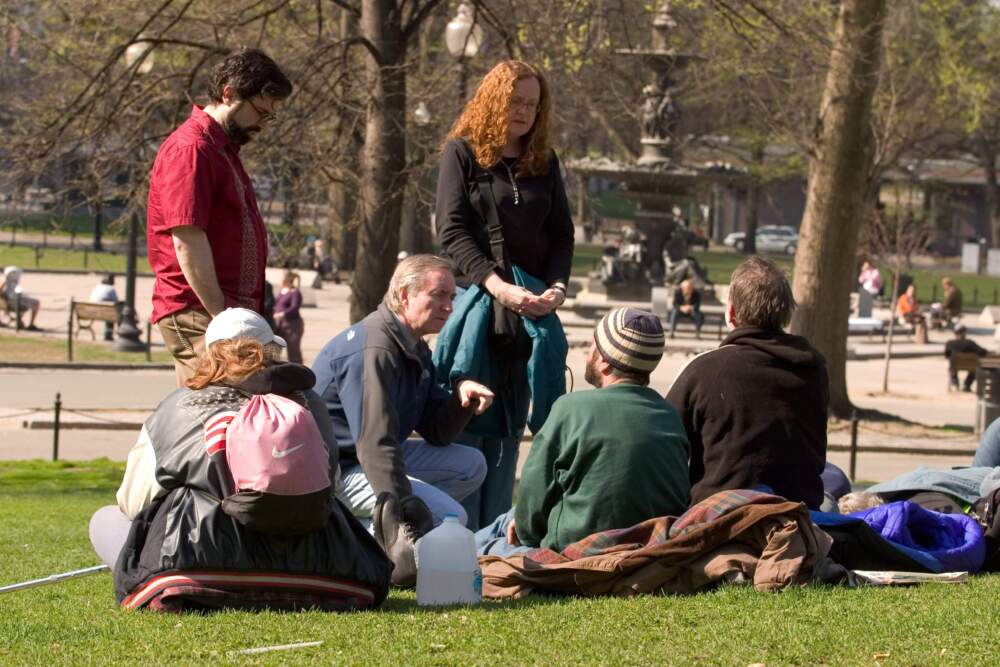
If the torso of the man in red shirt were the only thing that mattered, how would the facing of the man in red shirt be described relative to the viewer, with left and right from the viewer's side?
facing to the right of the viewer

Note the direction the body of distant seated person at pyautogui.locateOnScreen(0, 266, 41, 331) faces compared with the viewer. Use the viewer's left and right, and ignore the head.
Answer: facing to the right of the viewer

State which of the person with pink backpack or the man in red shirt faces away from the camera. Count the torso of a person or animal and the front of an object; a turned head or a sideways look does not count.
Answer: the person with pink backpack

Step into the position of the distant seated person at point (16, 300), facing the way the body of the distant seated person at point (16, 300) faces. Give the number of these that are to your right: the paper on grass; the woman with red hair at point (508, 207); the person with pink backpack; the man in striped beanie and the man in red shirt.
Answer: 5

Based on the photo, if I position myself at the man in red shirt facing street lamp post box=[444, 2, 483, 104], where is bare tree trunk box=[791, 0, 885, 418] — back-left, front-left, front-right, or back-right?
front-right

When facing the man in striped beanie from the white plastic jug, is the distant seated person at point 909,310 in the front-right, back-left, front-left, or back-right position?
front-left

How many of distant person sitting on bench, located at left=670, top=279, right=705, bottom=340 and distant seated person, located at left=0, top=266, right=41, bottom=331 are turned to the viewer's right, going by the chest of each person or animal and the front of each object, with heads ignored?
1

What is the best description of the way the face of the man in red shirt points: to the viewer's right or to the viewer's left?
to the viewer's right

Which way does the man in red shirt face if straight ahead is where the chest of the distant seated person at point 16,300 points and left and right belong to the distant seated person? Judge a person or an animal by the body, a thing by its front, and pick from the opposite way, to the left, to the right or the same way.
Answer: the same way

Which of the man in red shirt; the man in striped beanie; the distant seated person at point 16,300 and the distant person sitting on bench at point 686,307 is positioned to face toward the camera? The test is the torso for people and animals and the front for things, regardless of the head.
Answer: the distant person sitting on bench at point 686,307

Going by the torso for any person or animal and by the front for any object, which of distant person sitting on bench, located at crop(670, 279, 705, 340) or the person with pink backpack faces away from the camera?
the person with pink backpack

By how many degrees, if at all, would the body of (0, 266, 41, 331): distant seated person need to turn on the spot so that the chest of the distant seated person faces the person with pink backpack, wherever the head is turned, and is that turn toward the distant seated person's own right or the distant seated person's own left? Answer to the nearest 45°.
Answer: approximately 90° to the distant seated person's own right

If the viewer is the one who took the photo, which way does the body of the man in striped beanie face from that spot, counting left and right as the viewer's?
facing away from the viewer and to the left of the viewer

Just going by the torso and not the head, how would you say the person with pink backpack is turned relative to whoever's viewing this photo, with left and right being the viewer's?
facing away from the viewer

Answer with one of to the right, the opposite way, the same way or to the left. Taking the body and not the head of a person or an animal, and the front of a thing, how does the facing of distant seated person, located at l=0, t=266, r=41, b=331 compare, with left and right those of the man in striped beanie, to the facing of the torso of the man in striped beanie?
to the right

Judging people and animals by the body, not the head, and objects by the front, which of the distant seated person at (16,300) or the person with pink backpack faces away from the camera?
the person with pink backpack

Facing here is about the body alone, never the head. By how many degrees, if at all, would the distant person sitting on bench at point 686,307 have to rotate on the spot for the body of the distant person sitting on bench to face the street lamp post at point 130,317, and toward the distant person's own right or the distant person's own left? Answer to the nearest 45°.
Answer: approximately 45° to the distant person's own right

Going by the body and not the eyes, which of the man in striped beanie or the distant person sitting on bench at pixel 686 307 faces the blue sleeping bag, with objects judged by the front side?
the distant person sitting on bench

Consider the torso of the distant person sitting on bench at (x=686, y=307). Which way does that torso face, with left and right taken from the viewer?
facing the viewer

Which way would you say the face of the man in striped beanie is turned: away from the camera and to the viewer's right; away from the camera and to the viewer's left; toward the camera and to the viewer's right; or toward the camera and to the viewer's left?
away from the camera and to the viewer's left
